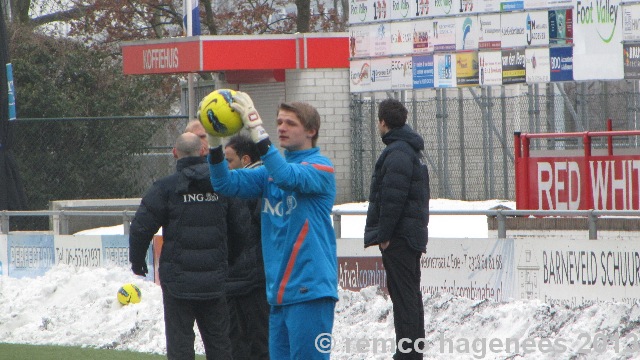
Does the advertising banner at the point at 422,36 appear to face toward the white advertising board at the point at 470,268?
yes

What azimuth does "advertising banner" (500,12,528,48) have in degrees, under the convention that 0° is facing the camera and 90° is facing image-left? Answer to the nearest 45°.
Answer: approximately 0°

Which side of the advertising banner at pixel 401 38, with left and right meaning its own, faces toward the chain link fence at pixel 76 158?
right

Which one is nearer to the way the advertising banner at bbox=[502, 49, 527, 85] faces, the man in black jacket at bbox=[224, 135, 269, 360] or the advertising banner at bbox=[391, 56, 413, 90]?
the man in black jacket

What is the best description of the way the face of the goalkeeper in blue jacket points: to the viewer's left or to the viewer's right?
to the viewer's left

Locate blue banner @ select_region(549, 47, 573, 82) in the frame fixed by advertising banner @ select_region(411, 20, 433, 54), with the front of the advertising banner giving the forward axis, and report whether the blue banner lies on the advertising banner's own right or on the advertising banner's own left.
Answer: on the advertising banner's own left

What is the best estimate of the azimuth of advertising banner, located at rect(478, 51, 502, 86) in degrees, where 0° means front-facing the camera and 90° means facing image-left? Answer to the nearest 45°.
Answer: approximately 0°

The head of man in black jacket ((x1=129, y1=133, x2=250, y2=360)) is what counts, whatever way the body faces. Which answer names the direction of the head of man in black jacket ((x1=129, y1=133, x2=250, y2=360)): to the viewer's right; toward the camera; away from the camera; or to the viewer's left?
away from the camera

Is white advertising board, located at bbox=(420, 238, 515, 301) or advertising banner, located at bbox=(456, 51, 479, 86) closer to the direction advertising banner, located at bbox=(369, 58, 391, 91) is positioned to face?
the white advertising board
